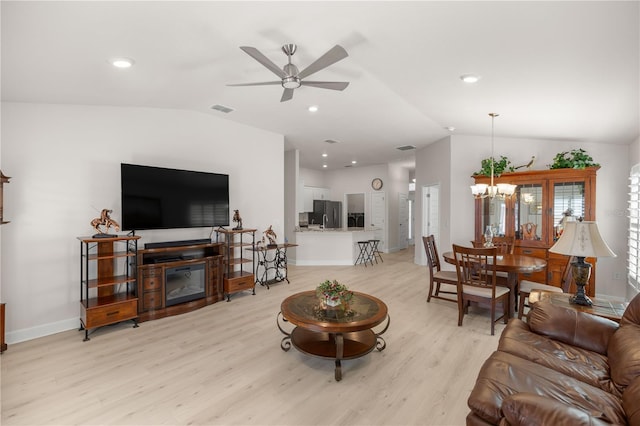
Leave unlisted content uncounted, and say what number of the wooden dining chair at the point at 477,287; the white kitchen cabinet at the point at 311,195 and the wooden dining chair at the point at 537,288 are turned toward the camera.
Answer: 1

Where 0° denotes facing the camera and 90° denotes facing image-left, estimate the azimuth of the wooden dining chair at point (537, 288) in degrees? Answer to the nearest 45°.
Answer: approximately 90°

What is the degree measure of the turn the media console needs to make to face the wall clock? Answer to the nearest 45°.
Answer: approximately 90° to its left

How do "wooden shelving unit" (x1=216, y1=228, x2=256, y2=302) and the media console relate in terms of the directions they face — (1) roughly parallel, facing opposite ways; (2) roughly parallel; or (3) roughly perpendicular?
roughly parallel

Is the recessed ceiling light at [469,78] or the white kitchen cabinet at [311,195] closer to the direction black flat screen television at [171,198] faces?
the recessed ceiling light

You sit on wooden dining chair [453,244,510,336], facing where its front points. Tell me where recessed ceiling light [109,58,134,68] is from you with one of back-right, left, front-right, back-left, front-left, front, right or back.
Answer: back

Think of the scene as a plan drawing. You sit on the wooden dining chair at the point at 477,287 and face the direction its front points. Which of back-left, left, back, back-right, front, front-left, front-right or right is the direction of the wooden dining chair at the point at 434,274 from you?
left

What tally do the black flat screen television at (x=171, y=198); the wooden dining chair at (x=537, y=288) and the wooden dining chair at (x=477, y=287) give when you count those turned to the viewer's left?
1

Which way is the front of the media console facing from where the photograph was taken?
facing the viewer and to the right of the viewer

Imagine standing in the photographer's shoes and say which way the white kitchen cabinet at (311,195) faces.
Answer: facing the viewer

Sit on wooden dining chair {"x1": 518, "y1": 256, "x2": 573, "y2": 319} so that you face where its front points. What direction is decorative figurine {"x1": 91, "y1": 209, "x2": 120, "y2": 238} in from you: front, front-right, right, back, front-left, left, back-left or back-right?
front-left

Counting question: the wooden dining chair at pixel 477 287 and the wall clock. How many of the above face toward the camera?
1

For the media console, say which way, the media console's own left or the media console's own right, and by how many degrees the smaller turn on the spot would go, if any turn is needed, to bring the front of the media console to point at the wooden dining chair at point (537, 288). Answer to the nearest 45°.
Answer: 0° — it already faces it

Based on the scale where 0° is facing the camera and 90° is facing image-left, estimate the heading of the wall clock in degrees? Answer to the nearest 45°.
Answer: approximately 0°

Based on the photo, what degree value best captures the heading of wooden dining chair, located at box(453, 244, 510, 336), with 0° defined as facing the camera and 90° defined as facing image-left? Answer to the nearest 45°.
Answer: approximately 225°
